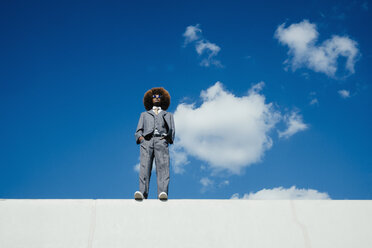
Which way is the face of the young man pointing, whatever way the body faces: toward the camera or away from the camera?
toward the camera

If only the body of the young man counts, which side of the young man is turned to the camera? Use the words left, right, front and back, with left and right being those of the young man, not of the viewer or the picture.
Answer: front
